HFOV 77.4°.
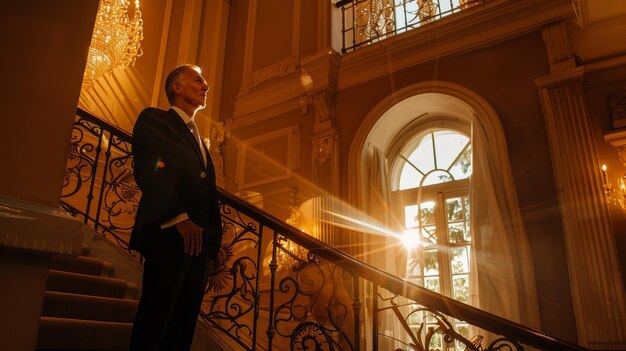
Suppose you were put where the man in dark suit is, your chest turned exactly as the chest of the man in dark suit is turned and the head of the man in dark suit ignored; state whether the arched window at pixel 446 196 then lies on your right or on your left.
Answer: on your left

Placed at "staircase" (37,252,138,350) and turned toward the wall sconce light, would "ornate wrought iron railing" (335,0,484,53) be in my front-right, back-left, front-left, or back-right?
front-left

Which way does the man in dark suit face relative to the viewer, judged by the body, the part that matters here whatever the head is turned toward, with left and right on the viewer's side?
facing the viewer and to the right of the viewer

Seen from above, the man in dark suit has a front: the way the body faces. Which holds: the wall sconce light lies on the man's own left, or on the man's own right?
on the man's own left

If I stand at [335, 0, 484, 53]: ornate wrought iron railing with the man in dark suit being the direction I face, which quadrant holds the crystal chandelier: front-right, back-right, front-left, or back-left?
front-right

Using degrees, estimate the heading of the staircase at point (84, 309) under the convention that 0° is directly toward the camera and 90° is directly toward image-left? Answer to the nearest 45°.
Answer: approximately 0°

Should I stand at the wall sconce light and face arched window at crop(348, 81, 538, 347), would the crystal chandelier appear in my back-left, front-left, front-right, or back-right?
front-left

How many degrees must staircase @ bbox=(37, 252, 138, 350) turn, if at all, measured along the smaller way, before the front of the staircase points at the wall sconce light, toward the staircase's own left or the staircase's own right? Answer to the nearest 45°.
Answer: approximately 90° to the staircase's own left

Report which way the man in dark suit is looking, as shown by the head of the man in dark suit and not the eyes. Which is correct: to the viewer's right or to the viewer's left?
to the viewer's right
